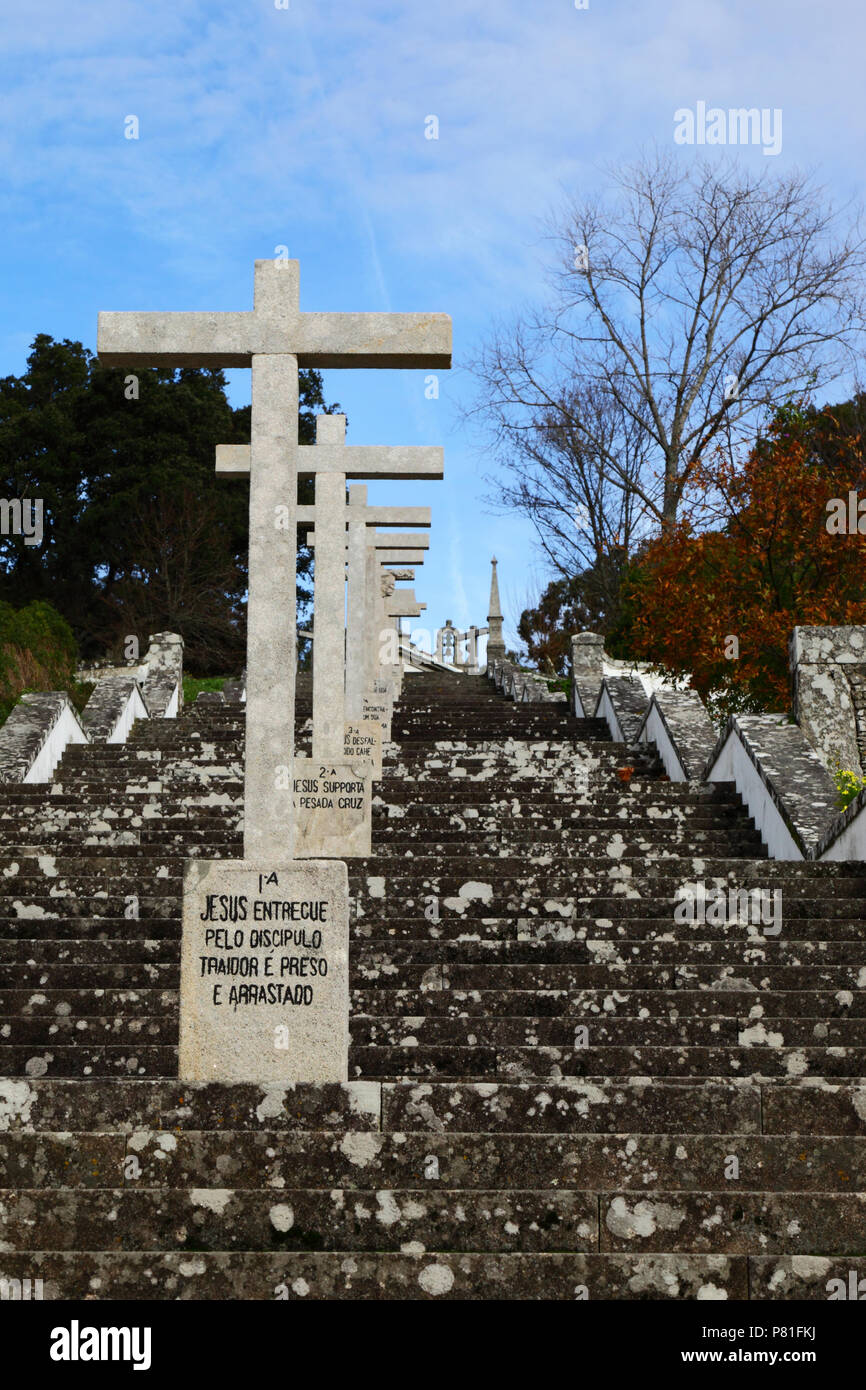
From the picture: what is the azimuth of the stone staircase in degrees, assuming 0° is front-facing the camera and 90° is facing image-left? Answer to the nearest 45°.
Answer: approximately 0°

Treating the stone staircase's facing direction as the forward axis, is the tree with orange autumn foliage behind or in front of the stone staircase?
behind

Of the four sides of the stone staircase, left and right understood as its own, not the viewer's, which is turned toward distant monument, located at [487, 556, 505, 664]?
back
